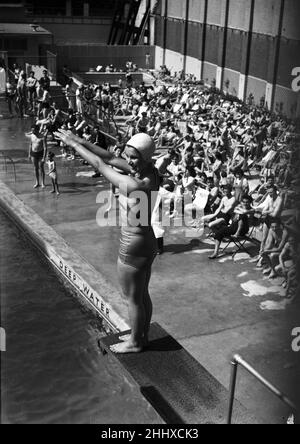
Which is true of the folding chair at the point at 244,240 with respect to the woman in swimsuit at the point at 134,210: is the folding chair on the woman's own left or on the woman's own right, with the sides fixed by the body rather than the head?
on the woman's own right

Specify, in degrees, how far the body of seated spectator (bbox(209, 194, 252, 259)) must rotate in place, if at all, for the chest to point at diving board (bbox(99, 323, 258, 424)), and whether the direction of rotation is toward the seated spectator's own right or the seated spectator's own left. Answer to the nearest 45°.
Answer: approximately 90° to the seated spectator's own left

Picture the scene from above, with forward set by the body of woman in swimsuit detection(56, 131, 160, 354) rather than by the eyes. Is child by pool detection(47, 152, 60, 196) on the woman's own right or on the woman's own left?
on the woman's own right

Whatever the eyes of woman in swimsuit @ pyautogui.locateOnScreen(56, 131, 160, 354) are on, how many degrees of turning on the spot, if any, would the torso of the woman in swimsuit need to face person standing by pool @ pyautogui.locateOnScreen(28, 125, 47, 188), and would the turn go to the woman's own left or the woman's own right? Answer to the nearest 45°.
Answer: approximately 90° to the woman's own right

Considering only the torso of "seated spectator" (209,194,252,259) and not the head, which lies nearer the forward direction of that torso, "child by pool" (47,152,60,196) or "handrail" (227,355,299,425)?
the child by pool

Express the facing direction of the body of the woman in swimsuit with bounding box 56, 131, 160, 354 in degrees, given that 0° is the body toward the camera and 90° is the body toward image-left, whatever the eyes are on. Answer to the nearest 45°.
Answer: approximately 90°

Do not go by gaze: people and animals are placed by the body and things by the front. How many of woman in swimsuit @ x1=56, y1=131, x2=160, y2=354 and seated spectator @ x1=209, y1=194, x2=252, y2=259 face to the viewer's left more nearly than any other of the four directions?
2

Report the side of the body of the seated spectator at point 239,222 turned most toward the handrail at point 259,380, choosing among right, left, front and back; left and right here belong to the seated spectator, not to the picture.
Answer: left

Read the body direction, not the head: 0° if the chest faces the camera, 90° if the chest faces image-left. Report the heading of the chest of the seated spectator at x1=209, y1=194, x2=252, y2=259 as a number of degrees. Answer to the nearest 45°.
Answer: approximately 90°
